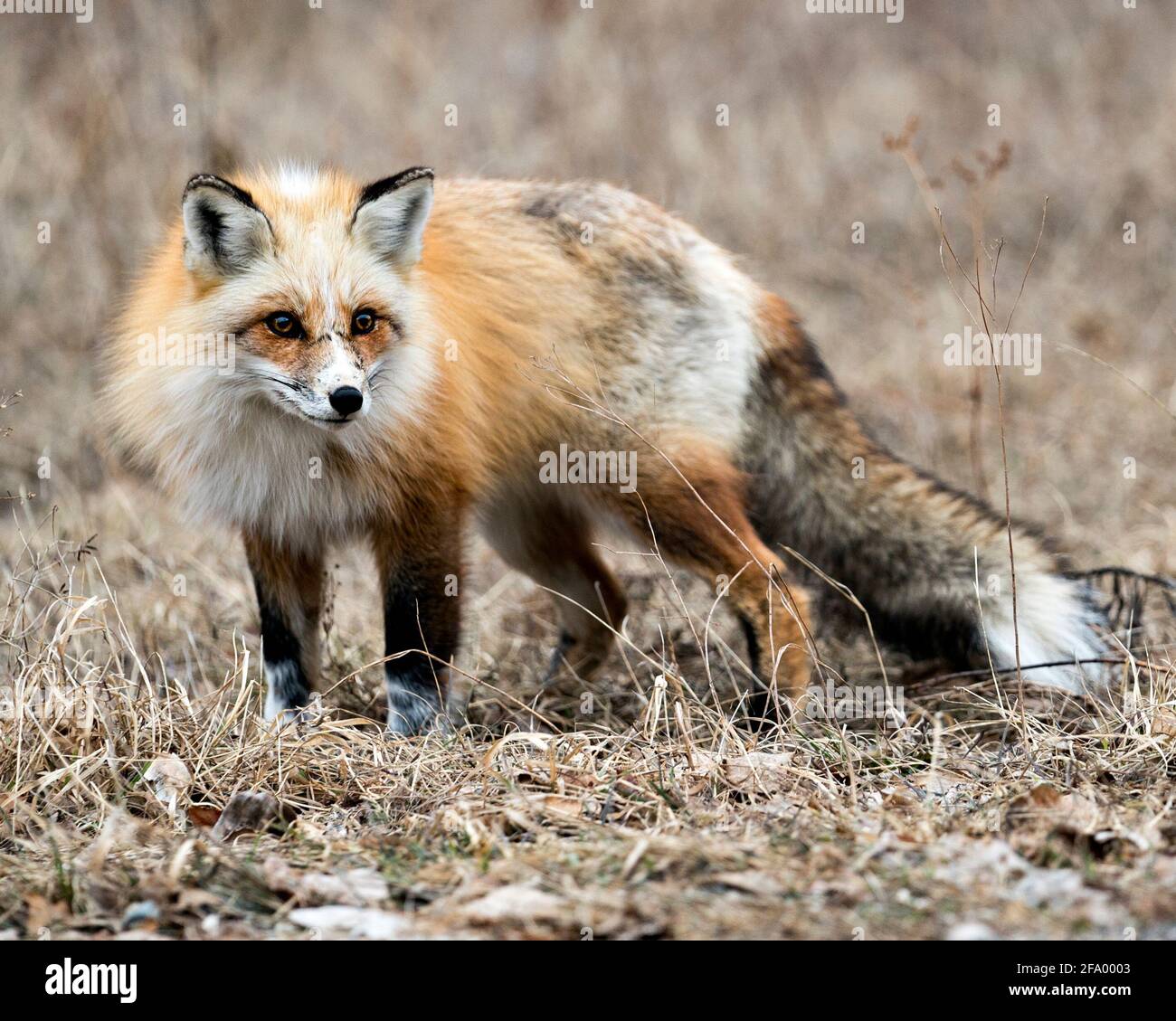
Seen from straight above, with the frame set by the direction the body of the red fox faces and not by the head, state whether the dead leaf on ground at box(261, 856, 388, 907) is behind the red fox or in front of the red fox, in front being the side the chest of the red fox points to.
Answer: in front

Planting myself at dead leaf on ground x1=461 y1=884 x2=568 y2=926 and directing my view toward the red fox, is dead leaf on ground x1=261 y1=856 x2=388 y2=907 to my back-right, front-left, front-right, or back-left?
front-left

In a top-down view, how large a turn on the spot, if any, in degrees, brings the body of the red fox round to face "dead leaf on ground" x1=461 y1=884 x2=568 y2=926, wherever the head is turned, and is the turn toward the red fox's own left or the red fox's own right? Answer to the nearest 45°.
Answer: approximately 45° to the red fox's own left

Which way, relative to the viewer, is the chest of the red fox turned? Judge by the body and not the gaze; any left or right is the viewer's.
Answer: facing the viewer and to the left of the viewer
